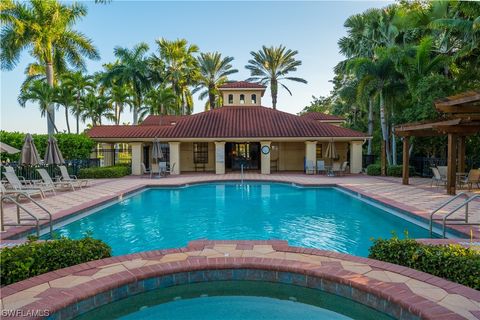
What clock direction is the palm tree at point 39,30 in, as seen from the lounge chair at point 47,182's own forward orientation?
The palm tree is roughly at 9 o'clock from the lounge chair.

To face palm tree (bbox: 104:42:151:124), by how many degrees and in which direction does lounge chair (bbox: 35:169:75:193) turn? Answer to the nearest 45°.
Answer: approximately 90° to its left

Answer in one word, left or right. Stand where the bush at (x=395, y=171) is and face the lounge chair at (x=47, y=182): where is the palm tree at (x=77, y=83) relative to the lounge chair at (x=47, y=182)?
right

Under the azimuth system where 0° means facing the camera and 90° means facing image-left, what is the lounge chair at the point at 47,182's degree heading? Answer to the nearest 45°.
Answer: approximately 270°

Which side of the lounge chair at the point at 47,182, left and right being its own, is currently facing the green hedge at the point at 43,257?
right

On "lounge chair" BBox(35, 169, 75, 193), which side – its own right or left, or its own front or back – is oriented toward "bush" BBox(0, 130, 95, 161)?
left

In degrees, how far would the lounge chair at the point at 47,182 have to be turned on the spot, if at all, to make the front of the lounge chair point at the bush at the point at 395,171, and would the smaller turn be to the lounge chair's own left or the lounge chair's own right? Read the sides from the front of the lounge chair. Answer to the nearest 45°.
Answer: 0° — it already faces it
